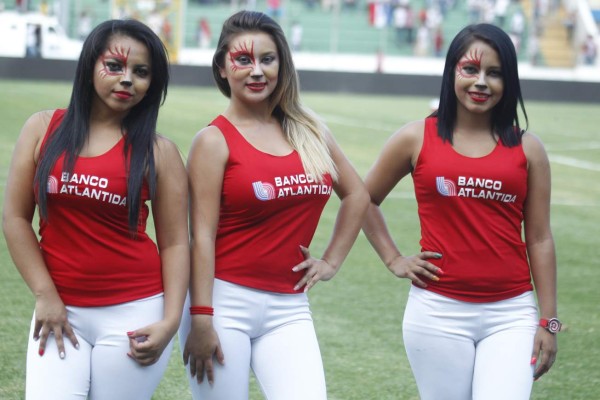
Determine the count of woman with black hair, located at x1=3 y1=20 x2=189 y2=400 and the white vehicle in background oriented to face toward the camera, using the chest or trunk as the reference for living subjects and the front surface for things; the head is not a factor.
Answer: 1

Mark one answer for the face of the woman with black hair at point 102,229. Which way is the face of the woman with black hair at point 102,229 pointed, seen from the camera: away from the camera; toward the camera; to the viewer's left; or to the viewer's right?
toward the camera

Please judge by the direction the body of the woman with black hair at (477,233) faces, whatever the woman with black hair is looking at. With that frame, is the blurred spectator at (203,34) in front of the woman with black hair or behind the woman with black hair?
behind

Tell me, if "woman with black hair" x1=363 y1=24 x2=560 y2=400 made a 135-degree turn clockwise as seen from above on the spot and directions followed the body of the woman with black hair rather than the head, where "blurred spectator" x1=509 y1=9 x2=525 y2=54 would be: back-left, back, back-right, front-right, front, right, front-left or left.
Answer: front-right

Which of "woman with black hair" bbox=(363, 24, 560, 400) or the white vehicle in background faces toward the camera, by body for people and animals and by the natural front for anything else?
the woman with black hair

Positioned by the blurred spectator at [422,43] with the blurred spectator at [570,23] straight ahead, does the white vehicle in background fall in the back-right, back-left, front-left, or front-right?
back-right

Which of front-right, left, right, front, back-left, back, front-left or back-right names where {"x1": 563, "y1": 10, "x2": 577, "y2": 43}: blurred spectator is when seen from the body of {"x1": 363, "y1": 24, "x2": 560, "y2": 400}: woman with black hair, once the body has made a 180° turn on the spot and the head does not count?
front

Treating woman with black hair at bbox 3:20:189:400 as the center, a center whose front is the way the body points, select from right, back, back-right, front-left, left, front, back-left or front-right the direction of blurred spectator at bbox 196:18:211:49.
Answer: back

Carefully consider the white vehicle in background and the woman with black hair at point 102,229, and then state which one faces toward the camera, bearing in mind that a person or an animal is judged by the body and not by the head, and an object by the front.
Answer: the woman with black hair

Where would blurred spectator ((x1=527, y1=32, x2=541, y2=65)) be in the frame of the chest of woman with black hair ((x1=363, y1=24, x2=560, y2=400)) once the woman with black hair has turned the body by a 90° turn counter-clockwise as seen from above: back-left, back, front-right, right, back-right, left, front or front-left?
left

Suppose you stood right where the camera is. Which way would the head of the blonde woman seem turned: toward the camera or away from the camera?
toward the camera

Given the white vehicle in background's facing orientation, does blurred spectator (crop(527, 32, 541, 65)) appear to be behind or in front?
in front

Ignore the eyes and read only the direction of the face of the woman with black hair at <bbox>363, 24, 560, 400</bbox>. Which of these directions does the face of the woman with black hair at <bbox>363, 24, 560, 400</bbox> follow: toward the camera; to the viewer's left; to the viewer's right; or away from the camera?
toward the camera

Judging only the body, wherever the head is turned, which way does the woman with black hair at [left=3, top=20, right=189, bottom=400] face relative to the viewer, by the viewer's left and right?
facing the viewer

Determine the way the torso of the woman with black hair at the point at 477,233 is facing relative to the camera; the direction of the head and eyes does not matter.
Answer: toward the camera
